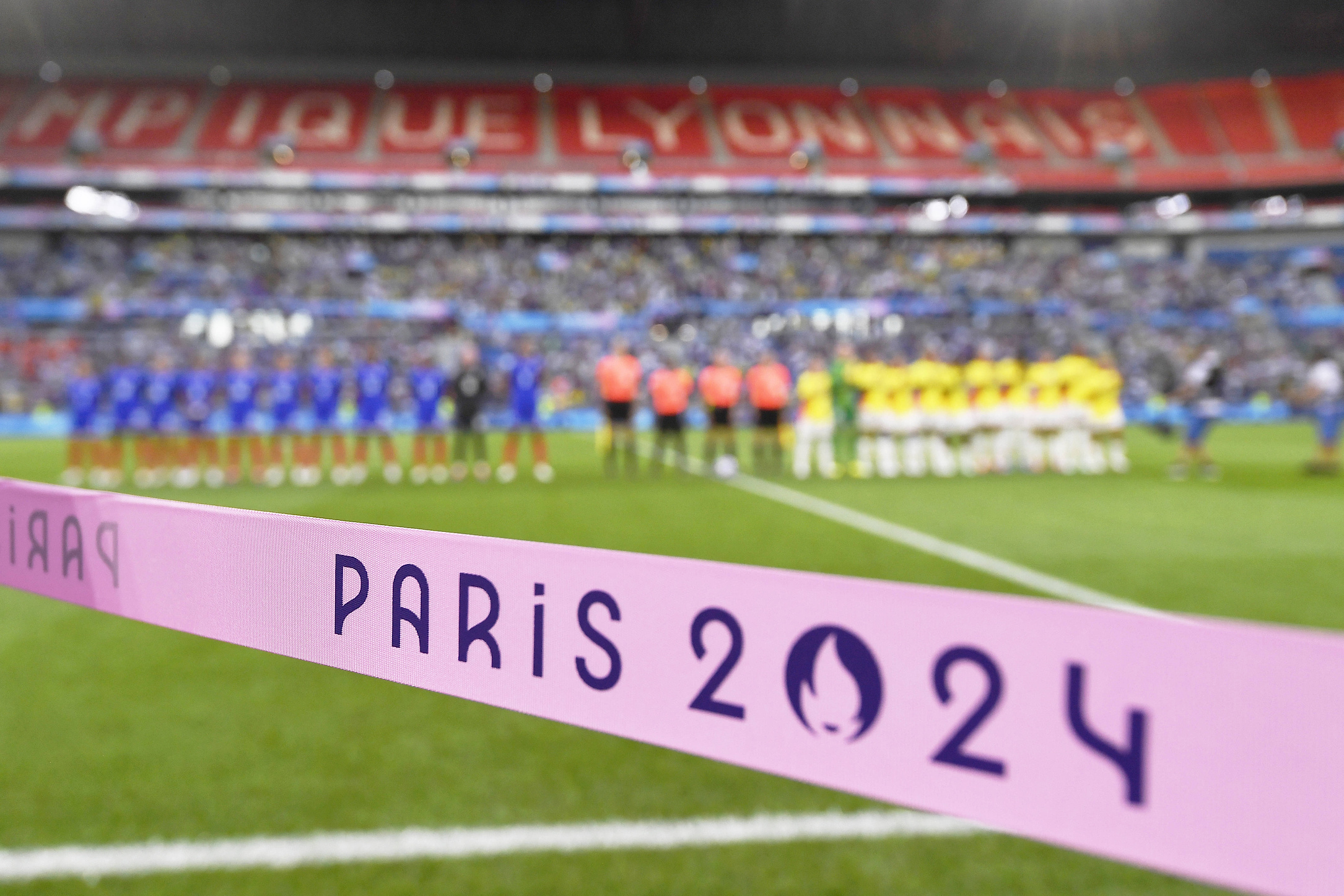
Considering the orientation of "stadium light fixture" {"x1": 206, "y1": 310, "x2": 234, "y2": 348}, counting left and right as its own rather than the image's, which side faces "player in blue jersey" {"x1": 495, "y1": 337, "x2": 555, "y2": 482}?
front

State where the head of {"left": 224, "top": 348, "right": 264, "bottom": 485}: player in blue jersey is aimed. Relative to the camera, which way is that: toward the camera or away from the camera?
toward the camera

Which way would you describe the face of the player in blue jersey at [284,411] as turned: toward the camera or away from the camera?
toward the camera

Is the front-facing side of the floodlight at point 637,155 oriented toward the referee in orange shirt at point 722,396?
yes

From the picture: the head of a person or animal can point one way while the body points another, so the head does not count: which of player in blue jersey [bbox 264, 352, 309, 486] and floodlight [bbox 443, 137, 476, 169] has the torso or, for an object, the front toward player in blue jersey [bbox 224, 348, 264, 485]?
the floodlight

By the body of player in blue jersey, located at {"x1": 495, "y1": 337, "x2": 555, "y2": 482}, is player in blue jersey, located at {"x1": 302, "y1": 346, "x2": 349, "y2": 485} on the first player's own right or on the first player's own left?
on the first player's own right

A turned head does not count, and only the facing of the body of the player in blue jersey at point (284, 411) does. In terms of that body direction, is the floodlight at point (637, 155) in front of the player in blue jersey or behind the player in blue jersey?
behind

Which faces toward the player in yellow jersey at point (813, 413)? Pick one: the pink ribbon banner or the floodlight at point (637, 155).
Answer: the floodlight

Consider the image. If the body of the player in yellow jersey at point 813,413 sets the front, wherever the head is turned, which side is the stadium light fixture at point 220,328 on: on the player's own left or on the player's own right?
on the player's own right

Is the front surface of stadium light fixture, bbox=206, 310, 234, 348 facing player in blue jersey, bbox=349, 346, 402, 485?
yes

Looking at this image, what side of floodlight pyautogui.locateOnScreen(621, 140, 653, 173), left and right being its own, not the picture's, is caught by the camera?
front

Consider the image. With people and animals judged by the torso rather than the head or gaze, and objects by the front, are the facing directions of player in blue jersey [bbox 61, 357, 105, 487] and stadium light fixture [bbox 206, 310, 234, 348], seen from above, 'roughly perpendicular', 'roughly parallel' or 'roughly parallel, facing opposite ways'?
roughly parallel

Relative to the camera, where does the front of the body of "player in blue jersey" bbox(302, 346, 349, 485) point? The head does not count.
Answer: toward the camera

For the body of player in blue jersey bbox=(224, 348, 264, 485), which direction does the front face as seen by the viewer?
toward the camera

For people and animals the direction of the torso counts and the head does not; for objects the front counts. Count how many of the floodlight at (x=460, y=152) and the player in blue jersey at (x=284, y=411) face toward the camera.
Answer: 2

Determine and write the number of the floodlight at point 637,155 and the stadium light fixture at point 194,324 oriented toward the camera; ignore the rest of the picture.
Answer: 2

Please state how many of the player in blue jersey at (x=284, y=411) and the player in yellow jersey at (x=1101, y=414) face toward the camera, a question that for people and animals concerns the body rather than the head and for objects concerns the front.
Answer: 2

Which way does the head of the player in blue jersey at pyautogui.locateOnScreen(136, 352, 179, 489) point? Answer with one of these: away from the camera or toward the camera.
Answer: toward the camera

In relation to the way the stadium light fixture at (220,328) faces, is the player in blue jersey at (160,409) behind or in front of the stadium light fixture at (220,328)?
in front
